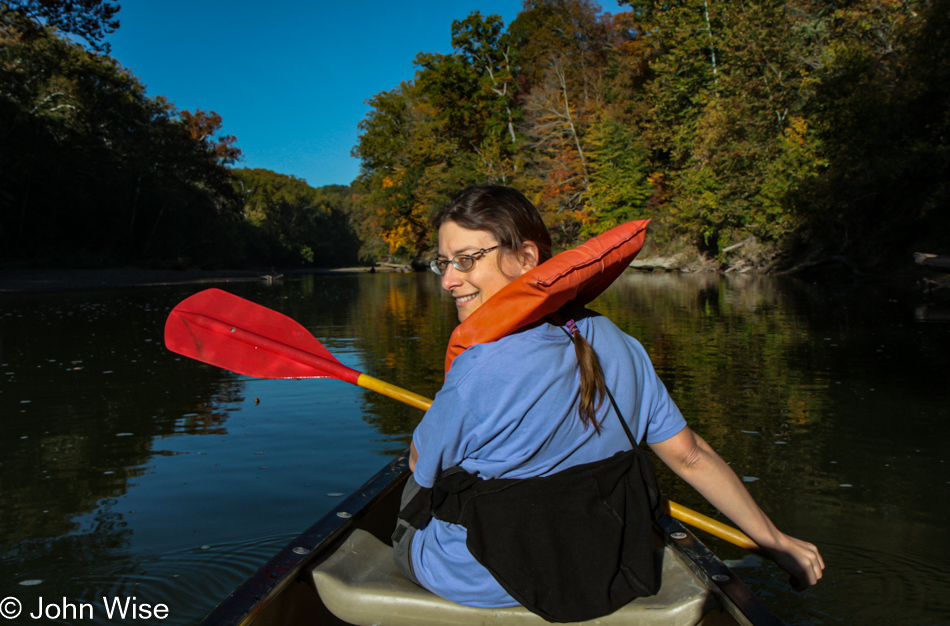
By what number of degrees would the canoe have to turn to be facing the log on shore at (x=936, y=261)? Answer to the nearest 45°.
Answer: approximately 45° to its right

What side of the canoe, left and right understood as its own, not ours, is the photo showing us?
back
